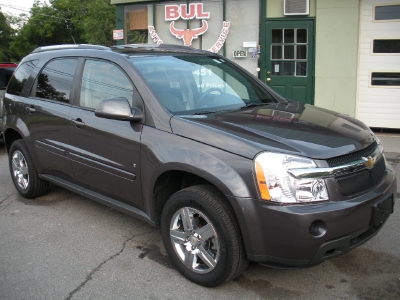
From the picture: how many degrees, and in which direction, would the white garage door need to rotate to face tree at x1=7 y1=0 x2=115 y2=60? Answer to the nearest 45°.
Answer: approximately 135° to its right

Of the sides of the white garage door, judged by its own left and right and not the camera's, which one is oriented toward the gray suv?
front

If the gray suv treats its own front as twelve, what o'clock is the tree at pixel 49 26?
The tree is roughly at 7 o'clock from the gray suv.

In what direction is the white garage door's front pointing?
toward the camera

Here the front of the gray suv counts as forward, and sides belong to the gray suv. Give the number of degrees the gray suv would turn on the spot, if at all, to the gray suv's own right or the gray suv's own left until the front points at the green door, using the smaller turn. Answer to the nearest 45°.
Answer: approximately 135° to the gray suv's own left

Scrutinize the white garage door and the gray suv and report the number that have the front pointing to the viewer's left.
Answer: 0

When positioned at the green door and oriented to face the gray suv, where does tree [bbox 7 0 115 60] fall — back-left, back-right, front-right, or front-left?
back-right

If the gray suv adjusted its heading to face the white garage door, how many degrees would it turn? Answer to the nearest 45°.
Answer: approximately 90° to its left
